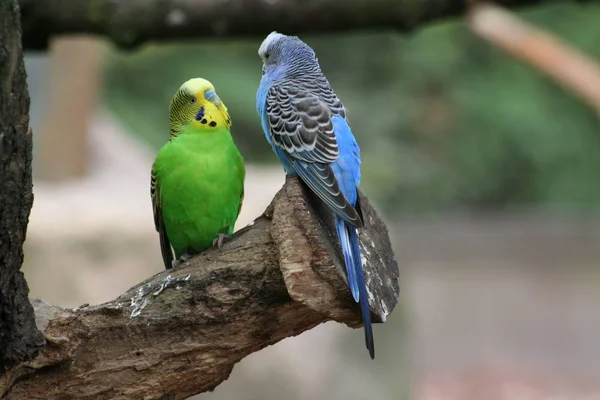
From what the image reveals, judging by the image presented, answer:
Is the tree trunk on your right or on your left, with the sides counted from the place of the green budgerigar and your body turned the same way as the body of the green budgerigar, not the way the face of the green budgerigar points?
on your right

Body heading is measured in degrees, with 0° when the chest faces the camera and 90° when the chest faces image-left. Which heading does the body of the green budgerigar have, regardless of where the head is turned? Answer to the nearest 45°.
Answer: approximately 315°

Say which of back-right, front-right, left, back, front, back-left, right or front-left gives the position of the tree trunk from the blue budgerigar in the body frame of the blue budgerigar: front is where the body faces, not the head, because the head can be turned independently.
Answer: left

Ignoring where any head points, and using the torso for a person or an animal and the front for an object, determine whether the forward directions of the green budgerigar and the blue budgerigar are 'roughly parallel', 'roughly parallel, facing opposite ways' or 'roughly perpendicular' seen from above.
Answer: roughly parallel, facing opposite ways

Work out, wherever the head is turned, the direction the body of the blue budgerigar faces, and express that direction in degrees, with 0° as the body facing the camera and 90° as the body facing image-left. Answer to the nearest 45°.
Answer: approximately 135°

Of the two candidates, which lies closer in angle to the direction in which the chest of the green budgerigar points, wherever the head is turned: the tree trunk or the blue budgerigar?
the blue budgerigar
